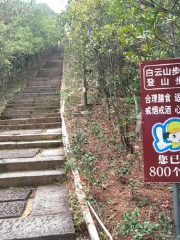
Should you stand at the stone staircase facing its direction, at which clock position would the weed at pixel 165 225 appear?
The weed is roughly at 11 o'clock from the stone staircase.

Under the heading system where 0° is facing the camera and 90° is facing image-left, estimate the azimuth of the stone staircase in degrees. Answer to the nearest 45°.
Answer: approximately 0°

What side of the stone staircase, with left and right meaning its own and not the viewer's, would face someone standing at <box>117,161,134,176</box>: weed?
left

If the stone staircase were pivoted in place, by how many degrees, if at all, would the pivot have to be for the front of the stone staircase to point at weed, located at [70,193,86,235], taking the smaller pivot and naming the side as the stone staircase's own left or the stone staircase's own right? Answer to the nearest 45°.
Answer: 0° — it already faces it
